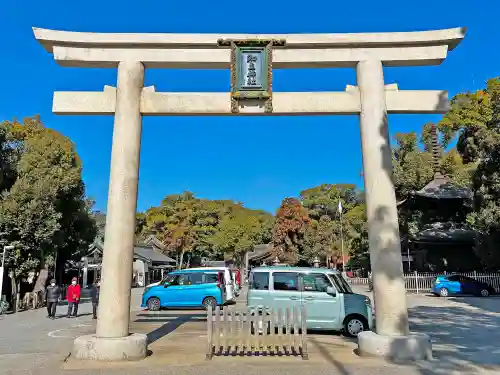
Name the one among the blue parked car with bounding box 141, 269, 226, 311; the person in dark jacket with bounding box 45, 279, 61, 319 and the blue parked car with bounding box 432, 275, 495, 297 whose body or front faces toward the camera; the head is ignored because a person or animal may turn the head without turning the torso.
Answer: the person in dark jacket

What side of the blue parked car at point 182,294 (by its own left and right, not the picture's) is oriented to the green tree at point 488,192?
back

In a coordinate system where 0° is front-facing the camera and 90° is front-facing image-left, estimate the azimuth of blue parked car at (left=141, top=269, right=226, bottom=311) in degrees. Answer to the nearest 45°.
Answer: approximately 90°

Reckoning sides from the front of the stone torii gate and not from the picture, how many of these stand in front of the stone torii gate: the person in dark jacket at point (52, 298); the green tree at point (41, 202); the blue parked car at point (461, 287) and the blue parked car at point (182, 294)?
0

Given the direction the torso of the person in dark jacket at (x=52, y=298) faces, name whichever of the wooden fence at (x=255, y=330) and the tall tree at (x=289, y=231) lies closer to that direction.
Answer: the wooden fence

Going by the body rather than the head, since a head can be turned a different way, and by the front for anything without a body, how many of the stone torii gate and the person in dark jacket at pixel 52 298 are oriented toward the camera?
2

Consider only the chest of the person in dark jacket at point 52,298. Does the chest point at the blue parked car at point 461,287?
no

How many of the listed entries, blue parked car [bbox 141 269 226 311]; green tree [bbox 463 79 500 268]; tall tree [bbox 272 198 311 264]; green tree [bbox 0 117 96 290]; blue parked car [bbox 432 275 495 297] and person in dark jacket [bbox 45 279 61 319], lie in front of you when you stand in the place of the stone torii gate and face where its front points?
0

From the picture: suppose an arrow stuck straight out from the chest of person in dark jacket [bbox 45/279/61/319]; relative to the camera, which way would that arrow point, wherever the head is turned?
toward the camera

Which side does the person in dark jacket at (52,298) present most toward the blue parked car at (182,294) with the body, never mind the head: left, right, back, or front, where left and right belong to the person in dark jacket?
left

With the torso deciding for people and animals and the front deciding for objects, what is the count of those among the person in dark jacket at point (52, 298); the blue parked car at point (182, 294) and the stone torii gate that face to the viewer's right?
0
